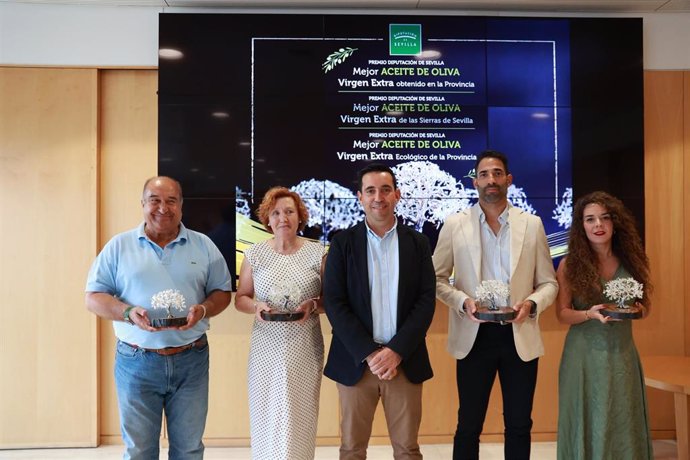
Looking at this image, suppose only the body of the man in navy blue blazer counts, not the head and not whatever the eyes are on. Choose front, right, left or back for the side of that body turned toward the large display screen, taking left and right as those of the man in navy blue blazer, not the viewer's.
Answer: back

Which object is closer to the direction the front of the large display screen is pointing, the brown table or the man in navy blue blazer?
the man in navy blue blazer

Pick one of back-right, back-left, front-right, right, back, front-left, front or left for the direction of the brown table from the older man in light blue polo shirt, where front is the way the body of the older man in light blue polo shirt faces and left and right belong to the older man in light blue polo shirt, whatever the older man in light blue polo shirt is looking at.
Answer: left

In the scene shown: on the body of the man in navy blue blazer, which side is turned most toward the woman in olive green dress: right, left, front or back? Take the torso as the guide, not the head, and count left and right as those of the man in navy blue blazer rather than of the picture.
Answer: left

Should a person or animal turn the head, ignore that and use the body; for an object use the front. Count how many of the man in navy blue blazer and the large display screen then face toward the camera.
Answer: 2

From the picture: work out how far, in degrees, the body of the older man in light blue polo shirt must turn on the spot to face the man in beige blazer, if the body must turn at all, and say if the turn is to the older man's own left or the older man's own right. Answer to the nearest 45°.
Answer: approximately 90° to the older man's own left

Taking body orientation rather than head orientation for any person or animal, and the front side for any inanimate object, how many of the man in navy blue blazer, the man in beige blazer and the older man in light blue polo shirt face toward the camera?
3

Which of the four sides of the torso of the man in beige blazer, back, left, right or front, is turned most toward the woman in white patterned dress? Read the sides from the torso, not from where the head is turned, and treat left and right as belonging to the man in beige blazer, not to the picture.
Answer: right
